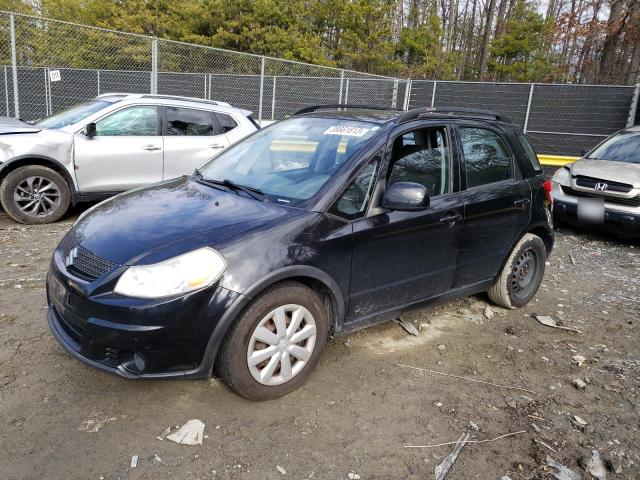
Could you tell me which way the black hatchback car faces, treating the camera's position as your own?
facing the viewer and to the left of the viewer

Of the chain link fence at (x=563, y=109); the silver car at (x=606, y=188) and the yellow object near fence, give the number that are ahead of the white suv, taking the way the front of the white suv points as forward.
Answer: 0

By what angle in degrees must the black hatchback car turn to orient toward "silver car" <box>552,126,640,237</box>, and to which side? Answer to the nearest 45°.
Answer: approximately 180°

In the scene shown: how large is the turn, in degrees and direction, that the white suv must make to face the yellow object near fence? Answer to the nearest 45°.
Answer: approximately 180°

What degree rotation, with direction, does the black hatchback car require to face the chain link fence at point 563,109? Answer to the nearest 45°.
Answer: approximately 180°

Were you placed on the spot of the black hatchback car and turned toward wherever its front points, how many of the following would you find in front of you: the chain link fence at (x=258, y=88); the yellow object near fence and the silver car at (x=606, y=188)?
0

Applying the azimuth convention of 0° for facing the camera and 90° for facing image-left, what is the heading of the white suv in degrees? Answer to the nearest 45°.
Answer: approximately 90°

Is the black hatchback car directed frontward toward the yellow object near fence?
no

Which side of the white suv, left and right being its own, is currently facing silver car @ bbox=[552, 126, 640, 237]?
back

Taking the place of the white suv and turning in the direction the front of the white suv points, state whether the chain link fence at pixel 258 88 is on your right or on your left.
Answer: on your right

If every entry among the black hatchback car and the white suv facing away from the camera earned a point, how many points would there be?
0
